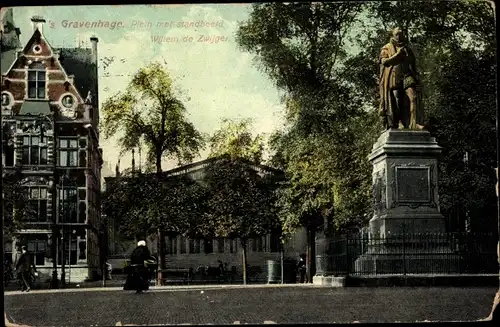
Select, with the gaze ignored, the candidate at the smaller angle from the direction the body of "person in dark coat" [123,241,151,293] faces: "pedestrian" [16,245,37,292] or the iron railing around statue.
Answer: the iron railing around statue

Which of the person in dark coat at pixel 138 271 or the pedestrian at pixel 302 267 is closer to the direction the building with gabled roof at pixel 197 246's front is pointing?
the person in dark coat

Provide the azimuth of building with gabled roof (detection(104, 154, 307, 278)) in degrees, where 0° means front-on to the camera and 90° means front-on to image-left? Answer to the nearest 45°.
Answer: approximately 0°

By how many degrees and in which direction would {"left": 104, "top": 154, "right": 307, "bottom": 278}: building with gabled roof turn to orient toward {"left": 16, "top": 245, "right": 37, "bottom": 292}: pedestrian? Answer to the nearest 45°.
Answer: approximately 90° to its right

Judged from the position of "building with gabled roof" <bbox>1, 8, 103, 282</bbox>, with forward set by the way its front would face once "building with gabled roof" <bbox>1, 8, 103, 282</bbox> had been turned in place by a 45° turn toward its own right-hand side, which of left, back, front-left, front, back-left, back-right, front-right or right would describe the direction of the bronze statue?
back-left

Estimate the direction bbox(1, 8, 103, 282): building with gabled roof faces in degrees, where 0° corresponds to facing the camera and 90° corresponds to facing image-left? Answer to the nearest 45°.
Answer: approximately 0°

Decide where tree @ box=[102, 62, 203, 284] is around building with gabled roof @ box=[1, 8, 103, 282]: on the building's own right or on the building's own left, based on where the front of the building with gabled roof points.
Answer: on the building's own left
